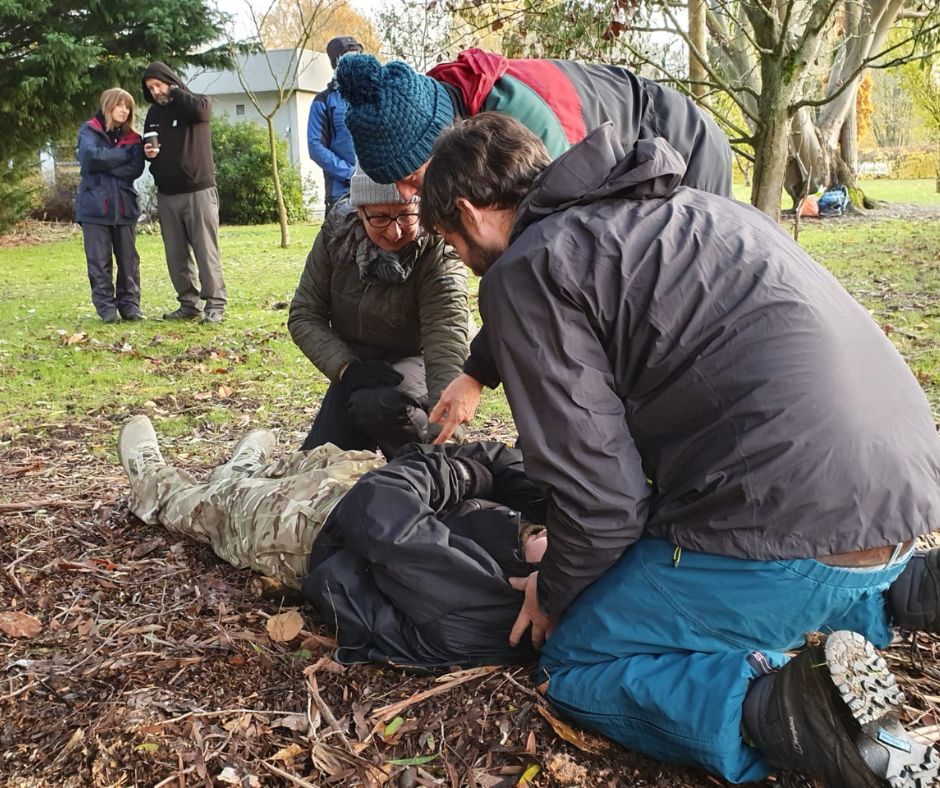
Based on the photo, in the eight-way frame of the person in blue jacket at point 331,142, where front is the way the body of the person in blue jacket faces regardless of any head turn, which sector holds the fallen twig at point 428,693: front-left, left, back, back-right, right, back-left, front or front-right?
front-right

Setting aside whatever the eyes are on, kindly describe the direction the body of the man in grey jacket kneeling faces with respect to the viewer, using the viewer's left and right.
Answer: facing away from the viewer and to the left of the viewer

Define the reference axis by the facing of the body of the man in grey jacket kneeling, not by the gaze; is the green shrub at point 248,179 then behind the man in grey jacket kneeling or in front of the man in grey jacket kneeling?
in front

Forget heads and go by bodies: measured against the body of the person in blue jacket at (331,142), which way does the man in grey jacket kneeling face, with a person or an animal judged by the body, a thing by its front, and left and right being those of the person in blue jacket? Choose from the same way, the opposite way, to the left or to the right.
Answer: the opposite way

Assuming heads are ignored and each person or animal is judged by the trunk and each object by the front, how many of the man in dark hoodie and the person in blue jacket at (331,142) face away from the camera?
0

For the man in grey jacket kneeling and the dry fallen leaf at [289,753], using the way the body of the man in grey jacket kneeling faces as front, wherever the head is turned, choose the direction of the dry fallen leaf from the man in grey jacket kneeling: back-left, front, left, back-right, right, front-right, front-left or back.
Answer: front-left

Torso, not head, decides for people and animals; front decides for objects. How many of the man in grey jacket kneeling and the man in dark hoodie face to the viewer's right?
0

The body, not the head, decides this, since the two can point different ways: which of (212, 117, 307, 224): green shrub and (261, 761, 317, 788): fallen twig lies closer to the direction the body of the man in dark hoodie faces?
the fallen twig

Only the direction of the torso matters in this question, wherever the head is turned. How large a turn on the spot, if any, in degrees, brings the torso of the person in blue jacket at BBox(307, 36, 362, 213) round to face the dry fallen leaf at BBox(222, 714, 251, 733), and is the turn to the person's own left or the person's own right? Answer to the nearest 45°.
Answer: approximately 45° to the person's own right

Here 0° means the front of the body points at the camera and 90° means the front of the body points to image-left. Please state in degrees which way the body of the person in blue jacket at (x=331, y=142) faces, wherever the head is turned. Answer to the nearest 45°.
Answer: approximately 315°

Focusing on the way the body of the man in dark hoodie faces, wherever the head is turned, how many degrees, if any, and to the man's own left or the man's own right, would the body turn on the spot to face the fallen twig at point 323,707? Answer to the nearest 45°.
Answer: approximately 45° to the man's own left
